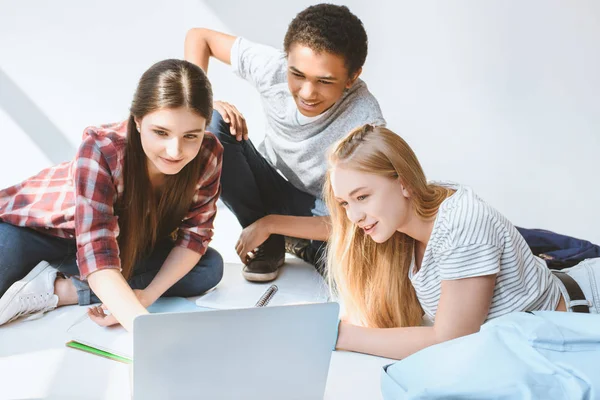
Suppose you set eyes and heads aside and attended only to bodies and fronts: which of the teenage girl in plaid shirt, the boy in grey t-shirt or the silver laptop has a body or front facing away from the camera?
the silver laptop

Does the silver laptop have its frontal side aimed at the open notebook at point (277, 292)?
yes

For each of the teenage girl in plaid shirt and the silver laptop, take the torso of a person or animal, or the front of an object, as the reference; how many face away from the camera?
1

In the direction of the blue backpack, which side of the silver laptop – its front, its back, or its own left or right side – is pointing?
right

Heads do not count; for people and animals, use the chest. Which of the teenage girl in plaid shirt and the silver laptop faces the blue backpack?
the teenage girl in plaid shirt

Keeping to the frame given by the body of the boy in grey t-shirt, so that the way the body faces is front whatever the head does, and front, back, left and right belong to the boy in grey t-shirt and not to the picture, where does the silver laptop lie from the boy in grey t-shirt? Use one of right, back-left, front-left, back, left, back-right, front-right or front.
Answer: front-left

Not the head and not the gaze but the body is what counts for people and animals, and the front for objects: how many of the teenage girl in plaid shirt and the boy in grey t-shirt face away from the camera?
0

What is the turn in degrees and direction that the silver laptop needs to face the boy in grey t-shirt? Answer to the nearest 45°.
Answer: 0° — it already faces them

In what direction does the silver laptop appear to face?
away from the camera

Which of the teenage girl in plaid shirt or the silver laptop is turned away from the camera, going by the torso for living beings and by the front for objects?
the silver laptop

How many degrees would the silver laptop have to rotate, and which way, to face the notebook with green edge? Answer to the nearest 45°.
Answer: approximately 45° to its left

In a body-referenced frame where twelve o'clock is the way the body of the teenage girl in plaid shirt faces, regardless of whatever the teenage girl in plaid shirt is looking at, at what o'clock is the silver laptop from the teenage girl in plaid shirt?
The silver laptop is roughly at 1 o'clock from the teenage girl in plaid shirt.

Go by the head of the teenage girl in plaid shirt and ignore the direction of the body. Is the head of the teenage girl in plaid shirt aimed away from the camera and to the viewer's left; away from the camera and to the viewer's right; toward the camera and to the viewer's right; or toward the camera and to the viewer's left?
toward the camera and to the viewer's right

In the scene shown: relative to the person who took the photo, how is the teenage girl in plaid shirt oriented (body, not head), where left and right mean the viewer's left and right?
facing the viewer and to the right of the viewer

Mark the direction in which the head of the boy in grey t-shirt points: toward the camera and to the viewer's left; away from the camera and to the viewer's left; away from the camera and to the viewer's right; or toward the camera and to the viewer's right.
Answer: toward the camera and to the viewer's left

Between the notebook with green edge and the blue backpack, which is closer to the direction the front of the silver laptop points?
the notebook with green edge

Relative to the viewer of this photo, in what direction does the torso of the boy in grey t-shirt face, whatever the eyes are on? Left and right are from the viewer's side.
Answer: facing the viewer and to the left of the viewer
